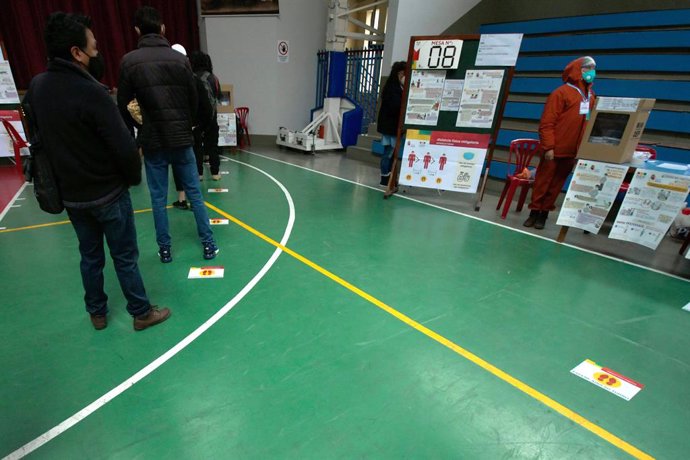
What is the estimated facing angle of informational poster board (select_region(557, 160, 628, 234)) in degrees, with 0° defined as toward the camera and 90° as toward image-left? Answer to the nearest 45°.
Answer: approximately 45°

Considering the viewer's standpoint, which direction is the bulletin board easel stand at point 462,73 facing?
facing the viewer

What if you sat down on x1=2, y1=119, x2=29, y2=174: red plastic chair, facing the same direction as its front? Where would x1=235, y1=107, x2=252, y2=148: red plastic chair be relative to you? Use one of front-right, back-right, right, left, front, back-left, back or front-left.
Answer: front

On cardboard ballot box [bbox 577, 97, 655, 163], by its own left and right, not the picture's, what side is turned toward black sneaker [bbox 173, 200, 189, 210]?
right

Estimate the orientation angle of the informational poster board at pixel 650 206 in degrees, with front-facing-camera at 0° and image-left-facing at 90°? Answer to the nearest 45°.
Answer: approximately 45°

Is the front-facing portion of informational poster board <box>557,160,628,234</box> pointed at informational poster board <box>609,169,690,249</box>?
no

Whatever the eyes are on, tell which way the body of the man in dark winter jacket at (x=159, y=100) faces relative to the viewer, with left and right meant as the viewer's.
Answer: facing away from the viewer

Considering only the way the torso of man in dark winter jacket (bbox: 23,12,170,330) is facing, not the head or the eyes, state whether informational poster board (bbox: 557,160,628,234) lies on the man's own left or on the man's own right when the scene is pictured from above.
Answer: on the man's own right

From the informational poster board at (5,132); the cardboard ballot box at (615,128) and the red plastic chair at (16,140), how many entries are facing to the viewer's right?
1

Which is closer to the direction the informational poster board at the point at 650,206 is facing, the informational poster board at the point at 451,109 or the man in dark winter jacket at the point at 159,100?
the man in dark winter jacket

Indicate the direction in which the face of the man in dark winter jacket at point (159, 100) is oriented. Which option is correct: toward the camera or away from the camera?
away from the camera

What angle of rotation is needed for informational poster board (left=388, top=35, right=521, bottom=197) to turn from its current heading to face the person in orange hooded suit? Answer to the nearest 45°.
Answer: approximately 45° to its left

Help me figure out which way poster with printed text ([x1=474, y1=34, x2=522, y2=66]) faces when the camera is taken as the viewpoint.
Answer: facing the viewer

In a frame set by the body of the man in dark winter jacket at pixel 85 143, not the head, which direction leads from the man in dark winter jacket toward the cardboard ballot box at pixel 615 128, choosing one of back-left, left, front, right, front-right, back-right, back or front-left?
front-right
